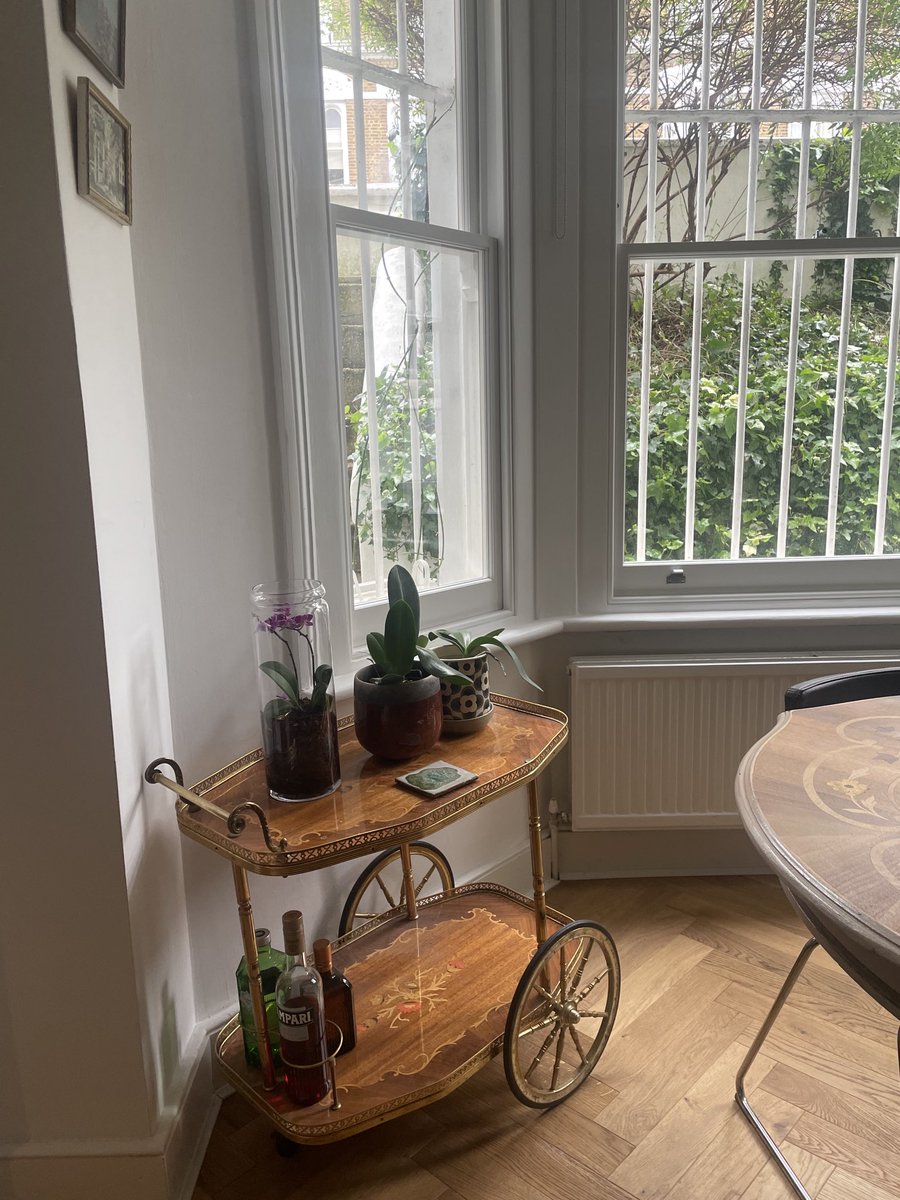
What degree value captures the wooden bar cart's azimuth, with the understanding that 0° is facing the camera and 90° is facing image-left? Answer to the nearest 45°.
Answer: approximately 225°

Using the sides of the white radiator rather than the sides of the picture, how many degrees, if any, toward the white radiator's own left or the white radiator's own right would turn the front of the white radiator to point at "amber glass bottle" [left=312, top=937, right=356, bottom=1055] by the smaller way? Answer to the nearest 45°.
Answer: approximately 45° to the white radiator's own right

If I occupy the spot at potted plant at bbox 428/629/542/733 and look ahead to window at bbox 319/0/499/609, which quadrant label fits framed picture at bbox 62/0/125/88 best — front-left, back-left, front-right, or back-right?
back-left

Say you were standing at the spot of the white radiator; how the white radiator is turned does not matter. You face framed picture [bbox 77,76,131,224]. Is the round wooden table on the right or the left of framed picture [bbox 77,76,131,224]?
left

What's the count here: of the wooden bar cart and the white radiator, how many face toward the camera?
1

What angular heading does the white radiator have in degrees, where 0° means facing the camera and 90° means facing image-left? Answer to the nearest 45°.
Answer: approximately 0°
